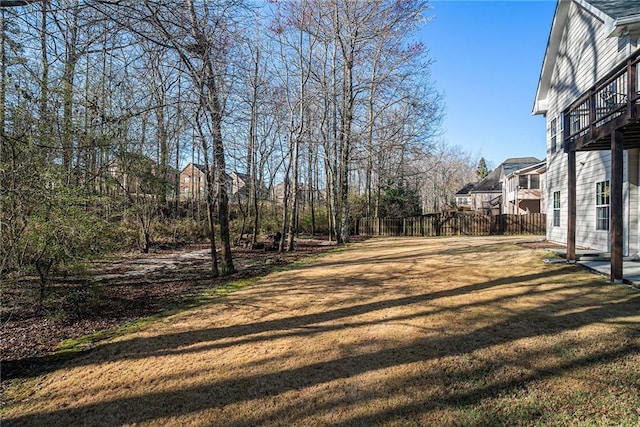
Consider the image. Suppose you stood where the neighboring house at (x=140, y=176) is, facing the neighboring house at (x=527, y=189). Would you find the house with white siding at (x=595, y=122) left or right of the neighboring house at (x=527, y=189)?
right

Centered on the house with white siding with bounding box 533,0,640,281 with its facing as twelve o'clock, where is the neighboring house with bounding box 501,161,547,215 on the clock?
The neighboring house is roughly at 10 o'clock from the house with white siding.

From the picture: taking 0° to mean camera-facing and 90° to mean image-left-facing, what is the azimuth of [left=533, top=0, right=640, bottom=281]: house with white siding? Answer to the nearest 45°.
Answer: approximately 225°

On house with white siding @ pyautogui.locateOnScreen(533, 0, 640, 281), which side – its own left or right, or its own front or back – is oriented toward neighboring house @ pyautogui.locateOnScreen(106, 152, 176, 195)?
back

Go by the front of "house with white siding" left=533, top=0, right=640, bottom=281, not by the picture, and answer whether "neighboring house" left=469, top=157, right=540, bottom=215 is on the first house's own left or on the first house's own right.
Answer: on the first house's own left
